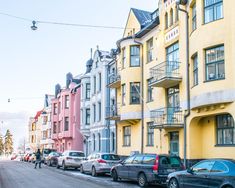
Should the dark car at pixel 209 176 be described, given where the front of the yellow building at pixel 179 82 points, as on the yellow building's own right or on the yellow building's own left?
on the yellow building's own left

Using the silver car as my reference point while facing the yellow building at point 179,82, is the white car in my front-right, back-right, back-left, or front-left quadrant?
back-left

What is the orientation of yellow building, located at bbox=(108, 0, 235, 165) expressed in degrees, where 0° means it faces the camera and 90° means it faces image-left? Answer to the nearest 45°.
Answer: approximately 45°

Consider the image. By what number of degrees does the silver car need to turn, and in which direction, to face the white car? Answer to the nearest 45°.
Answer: approximately 45° to its right

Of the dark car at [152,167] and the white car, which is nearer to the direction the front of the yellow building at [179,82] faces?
the dark car

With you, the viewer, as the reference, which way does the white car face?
facing away from the viewer and to the left of the viewer

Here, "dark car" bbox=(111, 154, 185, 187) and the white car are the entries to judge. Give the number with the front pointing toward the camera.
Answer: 0

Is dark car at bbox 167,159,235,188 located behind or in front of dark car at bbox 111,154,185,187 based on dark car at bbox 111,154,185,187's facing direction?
behind

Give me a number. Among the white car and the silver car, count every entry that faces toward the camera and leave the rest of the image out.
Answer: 0
